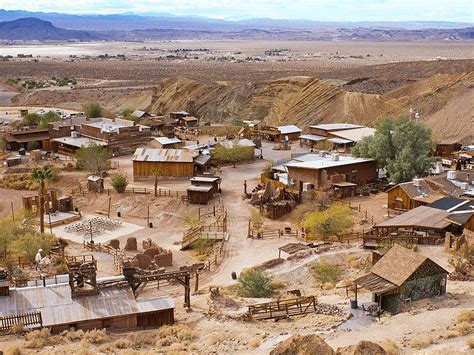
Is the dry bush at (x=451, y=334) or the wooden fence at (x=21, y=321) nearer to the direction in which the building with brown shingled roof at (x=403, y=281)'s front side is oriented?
the wooden fence

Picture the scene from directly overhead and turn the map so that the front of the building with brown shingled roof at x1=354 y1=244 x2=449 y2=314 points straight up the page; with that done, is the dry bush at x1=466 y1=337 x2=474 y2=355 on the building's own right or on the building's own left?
on the building's own left

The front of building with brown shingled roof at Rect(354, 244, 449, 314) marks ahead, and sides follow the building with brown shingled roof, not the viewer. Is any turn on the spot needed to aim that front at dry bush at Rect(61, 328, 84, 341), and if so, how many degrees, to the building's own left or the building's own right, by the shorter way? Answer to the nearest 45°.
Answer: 0° — it already faces it

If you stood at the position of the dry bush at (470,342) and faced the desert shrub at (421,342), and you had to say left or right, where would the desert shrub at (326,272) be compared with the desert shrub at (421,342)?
right

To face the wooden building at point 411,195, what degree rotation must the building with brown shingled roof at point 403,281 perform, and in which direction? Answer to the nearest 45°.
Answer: approximately 135° to its right

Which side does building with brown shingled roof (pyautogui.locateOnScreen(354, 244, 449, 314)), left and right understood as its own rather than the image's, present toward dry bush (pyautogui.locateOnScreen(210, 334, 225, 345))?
front

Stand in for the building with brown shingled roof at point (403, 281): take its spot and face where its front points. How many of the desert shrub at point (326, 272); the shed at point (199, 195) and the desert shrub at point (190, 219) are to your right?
3

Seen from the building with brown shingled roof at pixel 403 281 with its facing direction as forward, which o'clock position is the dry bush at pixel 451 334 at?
The dry bush is roughly at 10 o'clock from the building with brown shingled roof.

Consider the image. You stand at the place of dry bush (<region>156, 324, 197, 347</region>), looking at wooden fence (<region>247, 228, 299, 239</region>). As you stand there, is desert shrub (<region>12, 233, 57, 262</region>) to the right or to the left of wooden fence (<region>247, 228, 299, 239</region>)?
left

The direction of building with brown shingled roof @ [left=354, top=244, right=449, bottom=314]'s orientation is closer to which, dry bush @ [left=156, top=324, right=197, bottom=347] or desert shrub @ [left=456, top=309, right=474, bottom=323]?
the dry bush

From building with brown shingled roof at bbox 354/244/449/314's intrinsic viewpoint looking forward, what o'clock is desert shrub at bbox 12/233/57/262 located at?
The desert shrub is roughly at 2 o'clock from the building with brown shingled roof.

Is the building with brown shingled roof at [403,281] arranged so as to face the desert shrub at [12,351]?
yes

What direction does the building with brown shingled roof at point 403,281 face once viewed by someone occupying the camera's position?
facing the viewer and to the left of the viewer
